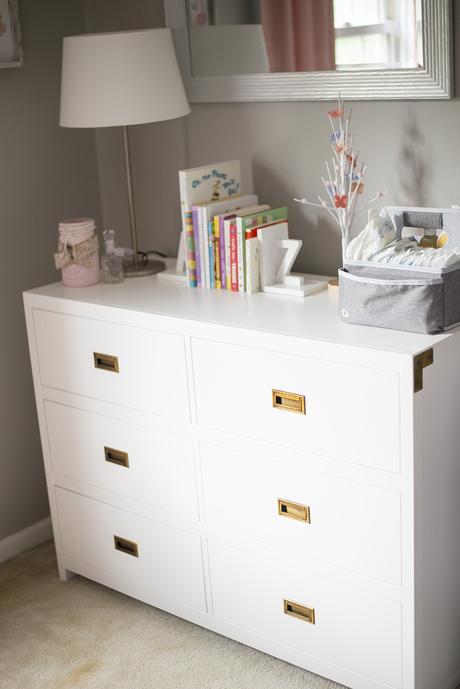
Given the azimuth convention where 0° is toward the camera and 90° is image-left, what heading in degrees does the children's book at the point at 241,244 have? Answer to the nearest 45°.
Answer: approximately 315°

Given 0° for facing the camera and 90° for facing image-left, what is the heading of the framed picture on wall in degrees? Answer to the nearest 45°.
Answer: approximately 315°

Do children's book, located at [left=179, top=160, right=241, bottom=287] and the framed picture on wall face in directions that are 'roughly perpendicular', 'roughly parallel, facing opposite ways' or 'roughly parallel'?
roughly parallel

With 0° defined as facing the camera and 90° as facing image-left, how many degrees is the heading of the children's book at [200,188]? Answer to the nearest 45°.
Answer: approximately 315°

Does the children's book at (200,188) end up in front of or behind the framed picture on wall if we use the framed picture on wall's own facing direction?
in front

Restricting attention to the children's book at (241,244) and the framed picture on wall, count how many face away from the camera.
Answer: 0
